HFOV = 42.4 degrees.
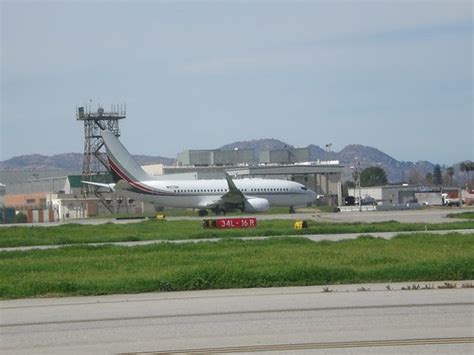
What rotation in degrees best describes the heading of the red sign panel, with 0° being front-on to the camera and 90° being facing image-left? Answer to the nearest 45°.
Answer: approximately 0°
